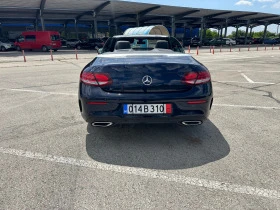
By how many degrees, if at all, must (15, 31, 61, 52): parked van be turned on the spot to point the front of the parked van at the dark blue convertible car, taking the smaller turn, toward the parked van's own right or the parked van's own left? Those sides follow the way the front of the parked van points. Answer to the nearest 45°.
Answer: approximately 135° to the parked van's own left

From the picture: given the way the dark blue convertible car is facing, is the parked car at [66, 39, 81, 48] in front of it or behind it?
in front

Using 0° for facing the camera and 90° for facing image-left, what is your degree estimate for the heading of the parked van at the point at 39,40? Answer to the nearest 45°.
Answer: approximately 135°

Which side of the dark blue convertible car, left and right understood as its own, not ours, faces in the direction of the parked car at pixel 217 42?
front

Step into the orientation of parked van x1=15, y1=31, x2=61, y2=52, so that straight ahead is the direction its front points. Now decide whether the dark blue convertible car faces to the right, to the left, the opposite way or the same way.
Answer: to the right

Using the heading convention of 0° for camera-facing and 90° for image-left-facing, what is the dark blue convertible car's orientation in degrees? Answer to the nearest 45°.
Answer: approximately 180°

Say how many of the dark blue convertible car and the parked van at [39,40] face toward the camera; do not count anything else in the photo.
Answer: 0

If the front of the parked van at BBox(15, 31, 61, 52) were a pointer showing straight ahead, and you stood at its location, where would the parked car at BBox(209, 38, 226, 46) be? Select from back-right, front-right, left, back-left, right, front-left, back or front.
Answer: back-right

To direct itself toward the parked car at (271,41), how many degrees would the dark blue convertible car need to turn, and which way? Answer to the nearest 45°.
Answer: approximately 45° to its right

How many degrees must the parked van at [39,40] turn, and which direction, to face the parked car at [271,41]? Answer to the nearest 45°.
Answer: approximately 135° to its right

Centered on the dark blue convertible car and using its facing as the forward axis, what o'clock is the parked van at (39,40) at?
The parked van is roughly at 11 o'clock from the dark blue convertible car.

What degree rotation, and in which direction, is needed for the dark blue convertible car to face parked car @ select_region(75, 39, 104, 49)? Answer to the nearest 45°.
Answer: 0° — it already faces it

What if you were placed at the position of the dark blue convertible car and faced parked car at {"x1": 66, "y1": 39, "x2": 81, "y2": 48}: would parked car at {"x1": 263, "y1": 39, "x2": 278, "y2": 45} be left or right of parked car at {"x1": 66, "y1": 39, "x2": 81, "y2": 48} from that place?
right
